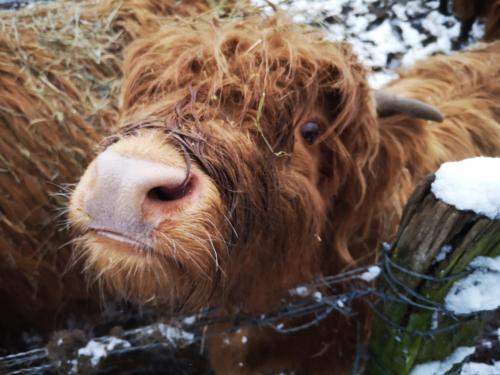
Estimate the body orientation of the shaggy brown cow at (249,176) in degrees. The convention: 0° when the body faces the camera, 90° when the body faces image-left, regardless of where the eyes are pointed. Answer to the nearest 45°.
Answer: approximately 45°

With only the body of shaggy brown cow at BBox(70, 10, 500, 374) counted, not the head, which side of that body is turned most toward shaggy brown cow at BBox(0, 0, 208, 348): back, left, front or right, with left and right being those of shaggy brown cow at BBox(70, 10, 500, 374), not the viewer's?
right
